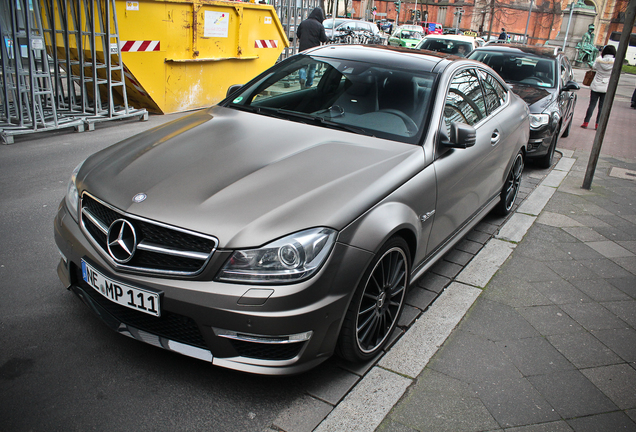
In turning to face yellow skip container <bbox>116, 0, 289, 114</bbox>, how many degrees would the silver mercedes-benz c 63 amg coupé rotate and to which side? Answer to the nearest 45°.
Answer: approximately 135° to its right

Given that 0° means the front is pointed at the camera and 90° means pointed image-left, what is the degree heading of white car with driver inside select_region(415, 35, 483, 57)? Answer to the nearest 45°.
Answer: approximately 45°

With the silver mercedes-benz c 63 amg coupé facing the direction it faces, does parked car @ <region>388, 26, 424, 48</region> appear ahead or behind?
behind

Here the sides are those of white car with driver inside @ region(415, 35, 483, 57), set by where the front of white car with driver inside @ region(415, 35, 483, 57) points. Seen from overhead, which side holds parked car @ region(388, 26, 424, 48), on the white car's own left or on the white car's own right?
on the white car's own right

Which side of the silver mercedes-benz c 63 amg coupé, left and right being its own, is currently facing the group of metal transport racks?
right

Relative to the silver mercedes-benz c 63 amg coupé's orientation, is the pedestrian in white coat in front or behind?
behind

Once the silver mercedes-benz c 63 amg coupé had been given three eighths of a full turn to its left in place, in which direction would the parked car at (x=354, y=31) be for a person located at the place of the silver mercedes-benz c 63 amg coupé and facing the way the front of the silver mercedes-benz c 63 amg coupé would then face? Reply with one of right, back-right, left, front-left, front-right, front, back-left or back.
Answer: left

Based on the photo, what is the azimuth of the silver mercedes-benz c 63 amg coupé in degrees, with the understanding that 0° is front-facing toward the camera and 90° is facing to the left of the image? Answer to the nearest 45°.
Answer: approximately 45°

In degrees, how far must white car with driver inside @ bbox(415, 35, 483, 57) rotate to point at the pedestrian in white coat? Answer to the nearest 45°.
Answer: approximately 90° to its left

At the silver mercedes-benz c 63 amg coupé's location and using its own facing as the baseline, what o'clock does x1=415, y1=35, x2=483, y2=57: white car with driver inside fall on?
The white car with driver inside is roughly at 5 o'clock from the silver mercedes-benz c 63 amg coupé.

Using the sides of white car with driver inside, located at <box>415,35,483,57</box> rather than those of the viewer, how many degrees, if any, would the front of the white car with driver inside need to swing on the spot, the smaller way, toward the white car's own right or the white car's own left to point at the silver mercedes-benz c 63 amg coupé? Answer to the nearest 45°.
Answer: approximately 45° to the white car's own left
